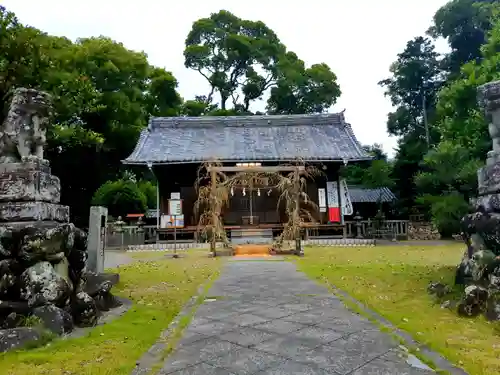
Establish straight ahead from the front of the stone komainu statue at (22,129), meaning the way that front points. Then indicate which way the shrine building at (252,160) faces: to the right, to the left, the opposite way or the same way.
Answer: to the right

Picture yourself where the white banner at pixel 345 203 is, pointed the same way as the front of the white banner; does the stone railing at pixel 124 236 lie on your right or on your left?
on your right

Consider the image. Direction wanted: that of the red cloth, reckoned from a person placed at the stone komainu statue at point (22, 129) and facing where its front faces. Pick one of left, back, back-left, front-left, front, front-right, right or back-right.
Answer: left

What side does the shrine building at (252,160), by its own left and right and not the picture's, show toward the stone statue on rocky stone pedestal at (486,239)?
front

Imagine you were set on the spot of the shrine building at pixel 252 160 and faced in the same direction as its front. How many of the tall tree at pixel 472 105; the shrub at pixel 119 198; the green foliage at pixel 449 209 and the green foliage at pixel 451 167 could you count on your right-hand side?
1

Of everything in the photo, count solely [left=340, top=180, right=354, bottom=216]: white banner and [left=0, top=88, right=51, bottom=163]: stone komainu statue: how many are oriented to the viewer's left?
0

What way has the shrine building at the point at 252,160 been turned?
toward the camera

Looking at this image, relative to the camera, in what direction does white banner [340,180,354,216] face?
facing the viewer

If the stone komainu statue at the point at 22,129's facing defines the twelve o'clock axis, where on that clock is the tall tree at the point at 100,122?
The tall tree is roughly at 8 o'clock from the stone komainu statue.

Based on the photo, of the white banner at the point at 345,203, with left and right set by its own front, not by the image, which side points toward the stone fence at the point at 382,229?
left

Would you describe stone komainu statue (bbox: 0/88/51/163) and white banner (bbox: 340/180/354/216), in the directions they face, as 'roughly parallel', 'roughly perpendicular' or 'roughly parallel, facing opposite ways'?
roughly perpendicular

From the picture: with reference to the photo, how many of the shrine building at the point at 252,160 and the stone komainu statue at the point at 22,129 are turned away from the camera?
0

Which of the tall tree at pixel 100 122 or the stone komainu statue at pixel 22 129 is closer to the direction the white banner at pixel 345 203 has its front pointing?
the stone komainu statue

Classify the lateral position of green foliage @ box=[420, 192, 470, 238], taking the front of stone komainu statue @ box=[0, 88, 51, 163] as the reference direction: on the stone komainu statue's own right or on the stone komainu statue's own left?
on the stone komainu statue's own left

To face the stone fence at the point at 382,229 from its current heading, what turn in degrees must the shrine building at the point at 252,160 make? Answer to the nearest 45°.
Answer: approximately 90° to its left

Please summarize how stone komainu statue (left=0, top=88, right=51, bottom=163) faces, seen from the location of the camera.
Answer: facing the viewer and to the right of the viewer

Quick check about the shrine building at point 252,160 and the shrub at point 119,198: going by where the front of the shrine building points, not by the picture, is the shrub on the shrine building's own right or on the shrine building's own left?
on the shrine building's own right

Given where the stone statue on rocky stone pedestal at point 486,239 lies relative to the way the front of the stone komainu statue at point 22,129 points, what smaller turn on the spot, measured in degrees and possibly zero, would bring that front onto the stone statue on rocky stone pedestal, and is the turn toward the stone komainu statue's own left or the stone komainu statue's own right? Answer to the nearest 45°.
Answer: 0° — it already faces it

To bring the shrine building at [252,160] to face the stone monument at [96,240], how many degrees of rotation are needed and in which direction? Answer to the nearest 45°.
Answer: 0° — it already faces it

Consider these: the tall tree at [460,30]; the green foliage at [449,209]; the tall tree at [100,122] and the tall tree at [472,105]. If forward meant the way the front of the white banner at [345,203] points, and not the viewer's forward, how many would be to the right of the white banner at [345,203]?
1

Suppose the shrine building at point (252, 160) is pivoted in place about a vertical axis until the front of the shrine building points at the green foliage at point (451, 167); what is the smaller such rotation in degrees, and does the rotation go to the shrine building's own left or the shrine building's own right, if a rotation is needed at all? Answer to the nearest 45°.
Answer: approximately 90° to the shrine building's own left
